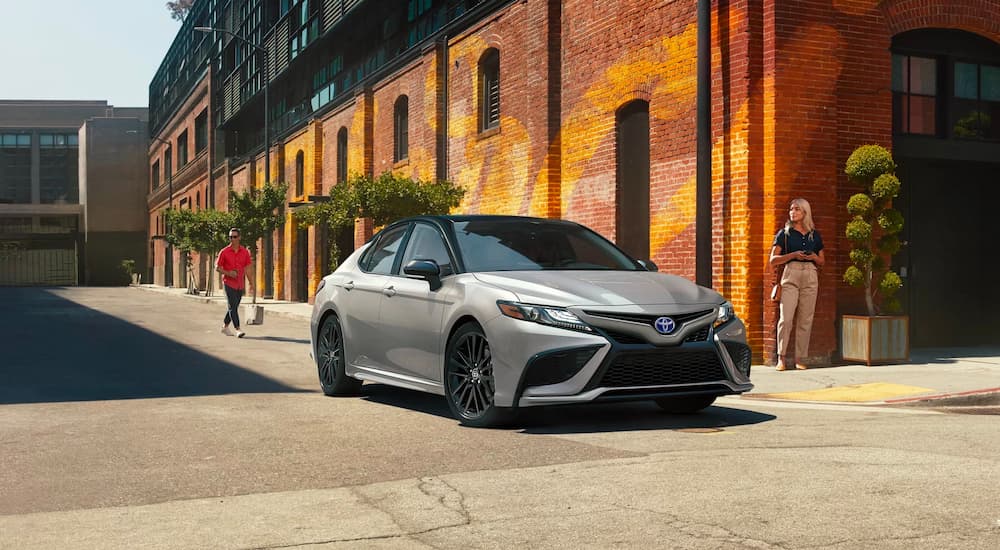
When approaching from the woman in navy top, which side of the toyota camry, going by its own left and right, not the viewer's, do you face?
left

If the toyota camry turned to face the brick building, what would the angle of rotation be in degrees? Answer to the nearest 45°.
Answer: approximately 90° to its left

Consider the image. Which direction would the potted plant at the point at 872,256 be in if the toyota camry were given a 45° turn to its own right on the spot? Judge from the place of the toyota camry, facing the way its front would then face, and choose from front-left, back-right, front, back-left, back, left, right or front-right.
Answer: back-left

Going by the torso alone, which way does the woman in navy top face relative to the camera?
toward the camera

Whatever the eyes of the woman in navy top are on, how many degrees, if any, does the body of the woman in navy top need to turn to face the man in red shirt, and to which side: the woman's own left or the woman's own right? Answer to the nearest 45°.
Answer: approximately 90° to the woman's own right

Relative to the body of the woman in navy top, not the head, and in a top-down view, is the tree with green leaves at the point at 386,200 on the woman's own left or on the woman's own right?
on the woman's own right

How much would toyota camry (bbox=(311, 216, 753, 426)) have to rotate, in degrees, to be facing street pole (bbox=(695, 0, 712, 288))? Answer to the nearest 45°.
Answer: approximately 90° to its left

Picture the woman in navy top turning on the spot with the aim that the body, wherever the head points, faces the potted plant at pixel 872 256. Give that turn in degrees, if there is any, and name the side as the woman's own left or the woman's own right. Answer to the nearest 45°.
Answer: approximately 135° to the woman's own left

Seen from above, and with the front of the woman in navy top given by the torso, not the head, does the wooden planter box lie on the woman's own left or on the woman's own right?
on the woman's own left

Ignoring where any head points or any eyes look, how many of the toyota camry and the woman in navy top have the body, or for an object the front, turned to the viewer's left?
0

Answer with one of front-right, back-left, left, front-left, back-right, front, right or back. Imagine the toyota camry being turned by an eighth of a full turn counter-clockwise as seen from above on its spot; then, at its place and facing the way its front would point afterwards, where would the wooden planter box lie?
front-left
